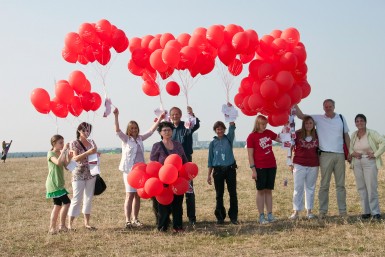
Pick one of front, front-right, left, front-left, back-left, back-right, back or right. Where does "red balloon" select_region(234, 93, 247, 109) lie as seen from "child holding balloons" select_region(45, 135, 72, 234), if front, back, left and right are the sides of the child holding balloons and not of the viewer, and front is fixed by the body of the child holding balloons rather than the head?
front-left

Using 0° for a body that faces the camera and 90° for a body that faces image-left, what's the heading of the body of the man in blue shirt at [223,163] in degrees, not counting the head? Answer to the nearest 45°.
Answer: approximately 0°

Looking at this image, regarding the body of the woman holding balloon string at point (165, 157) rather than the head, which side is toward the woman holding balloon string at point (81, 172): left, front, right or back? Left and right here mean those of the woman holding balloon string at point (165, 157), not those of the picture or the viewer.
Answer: right

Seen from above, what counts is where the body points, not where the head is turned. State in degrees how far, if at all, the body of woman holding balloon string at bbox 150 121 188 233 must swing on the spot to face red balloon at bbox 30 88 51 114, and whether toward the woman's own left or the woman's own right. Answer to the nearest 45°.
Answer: approximately 90° to the woman's own right

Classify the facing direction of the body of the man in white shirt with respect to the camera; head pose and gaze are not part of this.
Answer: toward the camera

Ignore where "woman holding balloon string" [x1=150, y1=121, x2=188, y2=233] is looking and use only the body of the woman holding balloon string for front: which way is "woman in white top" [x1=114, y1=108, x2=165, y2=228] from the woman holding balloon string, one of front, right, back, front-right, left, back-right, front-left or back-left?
back-right

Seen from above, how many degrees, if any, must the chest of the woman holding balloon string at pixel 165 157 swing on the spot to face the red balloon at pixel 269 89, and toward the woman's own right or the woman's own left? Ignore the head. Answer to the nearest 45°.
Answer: approximately 90° to the woman's own left
